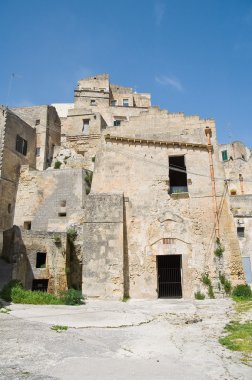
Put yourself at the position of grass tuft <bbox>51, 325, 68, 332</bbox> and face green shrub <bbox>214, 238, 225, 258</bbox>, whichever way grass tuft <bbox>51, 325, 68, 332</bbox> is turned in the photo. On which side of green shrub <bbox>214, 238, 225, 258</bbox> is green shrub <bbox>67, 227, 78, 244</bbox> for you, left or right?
left

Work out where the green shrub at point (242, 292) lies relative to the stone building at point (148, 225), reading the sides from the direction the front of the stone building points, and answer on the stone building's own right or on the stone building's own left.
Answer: on the stone building's own left

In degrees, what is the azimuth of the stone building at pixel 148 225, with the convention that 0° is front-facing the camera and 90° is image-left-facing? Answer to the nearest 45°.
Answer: approximately 0°

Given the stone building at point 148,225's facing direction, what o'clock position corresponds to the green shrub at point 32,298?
The green shrub is roughly at 2 o'clock from the stone building.
